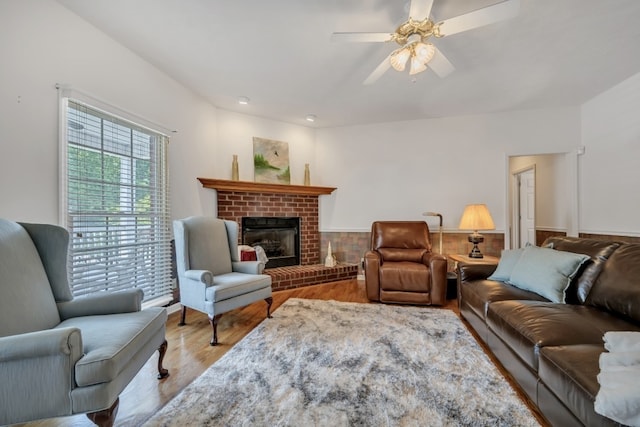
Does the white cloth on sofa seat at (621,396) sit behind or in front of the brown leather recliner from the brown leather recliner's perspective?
in front

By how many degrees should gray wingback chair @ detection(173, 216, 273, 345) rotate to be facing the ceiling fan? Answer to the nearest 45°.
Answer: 0° — it already faces it

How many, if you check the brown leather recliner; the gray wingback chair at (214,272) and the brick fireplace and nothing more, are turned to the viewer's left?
0

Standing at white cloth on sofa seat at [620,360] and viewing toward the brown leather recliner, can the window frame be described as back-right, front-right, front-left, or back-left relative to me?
front-left

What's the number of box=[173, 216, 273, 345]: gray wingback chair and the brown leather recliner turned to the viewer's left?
0

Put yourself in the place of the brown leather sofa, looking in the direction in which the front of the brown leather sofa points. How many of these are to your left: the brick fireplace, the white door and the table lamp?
0

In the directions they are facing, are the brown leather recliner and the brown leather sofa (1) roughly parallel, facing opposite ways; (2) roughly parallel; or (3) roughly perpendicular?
roughly perpendicular

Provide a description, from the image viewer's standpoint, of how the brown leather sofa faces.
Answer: facing the viewer and to the left of the viewer

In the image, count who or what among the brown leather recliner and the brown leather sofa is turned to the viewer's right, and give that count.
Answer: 0

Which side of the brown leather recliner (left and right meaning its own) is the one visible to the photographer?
front

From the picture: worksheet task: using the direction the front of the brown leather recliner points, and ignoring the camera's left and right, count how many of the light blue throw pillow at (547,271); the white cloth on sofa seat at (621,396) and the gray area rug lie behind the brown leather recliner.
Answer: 0

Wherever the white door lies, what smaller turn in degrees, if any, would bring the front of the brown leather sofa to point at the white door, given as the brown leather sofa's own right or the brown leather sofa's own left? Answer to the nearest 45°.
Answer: approximately 135° to the brown leather sofa's own right

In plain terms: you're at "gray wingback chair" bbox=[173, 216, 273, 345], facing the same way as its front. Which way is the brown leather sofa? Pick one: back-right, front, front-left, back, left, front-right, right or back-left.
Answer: front

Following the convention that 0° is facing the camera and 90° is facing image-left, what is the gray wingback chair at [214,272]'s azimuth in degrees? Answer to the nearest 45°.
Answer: approximately 315°

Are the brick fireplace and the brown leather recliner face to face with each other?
no

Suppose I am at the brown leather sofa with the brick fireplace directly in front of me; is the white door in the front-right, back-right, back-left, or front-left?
front-right

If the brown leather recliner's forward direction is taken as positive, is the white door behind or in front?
behind

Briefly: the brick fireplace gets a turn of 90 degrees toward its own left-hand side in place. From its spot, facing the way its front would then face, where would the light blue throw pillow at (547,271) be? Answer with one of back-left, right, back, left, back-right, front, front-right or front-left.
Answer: right

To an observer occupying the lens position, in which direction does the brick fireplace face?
facing the viewer and to the right of the viewer

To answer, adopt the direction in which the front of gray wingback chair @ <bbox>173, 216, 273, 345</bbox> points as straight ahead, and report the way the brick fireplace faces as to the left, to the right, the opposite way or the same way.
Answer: the same way
